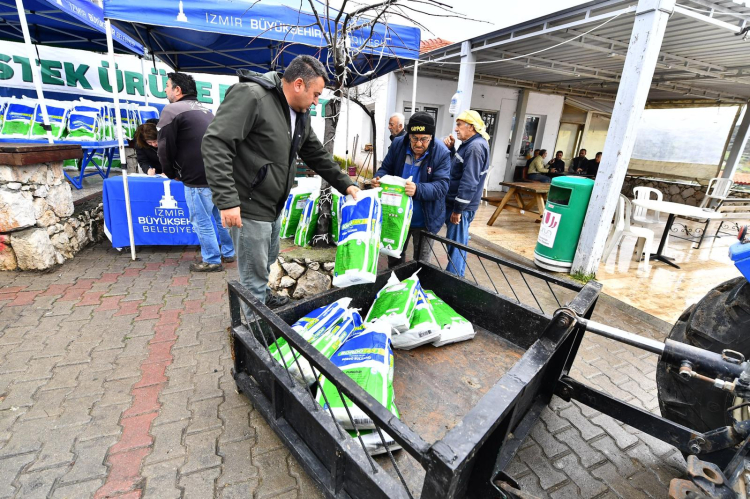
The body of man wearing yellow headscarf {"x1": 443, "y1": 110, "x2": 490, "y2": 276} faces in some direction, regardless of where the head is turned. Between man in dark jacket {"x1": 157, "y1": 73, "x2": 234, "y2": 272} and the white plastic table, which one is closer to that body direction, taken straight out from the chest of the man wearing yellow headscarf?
the man in dark jacket

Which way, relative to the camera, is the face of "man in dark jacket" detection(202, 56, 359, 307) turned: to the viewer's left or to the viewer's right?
to the viewer's right

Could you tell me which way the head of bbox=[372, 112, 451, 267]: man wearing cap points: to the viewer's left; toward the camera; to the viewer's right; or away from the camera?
toward the camera

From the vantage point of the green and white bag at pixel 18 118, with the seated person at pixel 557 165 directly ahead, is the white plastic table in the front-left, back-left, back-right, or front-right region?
front-right

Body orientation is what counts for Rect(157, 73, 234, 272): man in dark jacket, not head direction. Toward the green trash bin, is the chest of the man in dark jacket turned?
no

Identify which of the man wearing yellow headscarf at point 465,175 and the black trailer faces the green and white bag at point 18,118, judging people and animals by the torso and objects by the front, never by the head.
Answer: the man wearing yellow headscarf

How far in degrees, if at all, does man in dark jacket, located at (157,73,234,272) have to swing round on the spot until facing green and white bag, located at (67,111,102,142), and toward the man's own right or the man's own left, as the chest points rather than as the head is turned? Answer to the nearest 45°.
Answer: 0° — they already face it

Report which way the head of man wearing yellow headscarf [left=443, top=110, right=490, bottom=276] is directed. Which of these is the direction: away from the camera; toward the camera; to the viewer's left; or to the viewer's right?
to the viewer's left

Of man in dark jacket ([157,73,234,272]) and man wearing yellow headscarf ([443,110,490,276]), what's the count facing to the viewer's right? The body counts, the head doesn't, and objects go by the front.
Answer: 0

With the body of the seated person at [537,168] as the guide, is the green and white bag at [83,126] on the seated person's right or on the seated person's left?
on the seated person's right

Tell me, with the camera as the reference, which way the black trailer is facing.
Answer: facing the viewer and to the right of the viewer

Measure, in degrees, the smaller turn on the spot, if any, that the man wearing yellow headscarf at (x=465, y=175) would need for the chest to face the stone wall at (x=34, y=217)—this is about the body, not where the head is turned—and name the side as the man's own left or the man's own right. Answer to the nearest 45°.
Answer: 0° — they already face it

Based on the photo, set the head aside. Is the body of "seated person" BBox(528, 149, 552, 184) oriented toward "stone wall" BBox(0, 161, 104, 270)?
no

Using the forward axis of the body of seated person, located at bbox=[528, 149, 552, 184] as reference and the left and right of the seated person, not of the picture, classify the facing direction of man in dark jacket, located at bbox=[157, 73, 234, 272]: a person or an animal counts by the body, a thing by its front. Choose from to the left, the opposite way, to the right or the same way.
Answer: the opposite way
